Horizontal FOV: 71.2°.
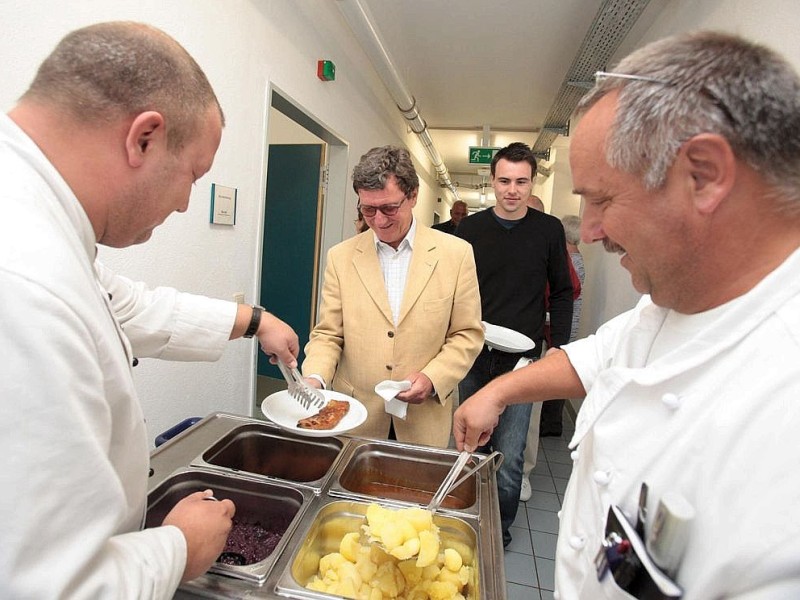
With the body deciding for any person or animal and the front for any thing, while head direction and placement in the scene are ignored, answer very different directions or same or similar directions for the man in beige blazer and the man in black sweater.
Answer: same or similar directions

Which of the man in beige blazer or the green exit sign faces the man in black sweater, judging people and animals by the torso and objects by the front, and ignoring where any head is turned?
the green exit sign

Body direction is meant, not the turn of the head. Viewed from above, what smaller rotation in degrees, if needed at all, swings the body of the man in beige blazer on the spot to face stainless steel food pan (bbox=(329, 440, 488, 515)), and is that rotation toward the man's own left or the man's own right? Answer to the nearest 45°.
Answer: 0° — they already face it

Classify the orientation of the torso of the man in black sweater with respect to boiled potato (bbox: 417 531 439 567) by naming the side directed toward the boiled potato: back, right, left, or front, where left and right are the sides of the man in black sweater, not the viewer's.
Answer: front

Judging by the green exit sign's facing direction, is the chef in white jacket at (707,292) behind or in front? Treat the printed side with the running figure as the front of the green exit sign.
in front

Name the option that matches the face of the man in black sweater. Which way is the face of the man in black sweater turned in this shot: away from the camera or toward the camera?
toward the camera

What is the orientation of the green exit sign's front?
toward the camera

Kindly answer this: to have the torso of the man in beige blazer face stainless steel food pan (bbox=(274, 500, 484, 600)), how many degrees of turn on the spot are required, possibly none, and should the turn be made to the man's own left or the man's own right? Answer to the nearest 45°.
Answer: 0° — they already face it

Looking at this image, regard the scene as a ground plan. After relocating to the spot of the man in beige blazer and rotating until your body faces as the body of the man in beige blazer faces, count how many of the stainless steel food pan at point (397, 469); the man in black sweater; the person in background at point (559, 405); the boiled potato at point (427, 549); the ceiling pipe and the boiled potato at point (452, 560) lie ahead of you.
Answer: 3

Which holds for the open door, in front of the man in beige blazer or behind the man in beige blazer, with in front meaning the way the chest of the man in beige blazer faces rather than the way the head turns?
behind

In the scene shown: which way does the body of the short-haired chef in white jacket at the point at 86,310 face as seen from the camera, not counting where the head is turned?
to the viewer's right

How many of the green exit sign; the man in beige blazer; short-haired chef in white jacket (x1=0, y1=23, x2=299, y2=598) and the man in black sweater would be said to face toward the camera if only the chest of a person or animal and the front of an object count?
3

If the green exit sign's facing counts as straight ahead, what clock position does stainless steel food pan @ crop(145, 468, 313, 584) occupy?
The stainless steel food pan is roughly at 12 o'clock from the green exit sign.

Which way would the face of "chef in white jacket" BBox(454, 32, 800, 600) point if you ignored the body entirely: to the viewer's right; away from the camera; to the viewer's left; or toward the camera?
to the viewer's left

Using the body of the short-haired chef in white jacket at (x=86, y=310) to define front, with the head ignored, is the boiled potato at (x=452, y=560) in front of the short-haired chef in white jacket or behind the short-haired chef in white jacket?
in front

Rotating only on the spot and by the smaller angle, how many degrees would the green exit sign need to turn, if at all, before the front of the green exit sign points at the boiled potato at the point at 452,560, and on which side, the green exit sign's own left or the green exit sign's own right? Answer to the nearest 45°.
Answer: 0° — it already faces it

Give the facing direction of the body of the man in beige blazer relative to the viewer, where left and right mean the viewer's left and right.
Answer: facing the viewer

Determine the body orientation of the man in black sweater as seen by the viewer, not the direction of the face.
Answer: toward the camera

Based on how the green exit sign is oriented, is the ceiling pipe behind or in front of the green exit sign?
in front

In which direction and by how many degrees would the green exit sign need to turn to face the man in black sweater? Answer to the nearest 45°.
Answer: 0° — it already faces them
